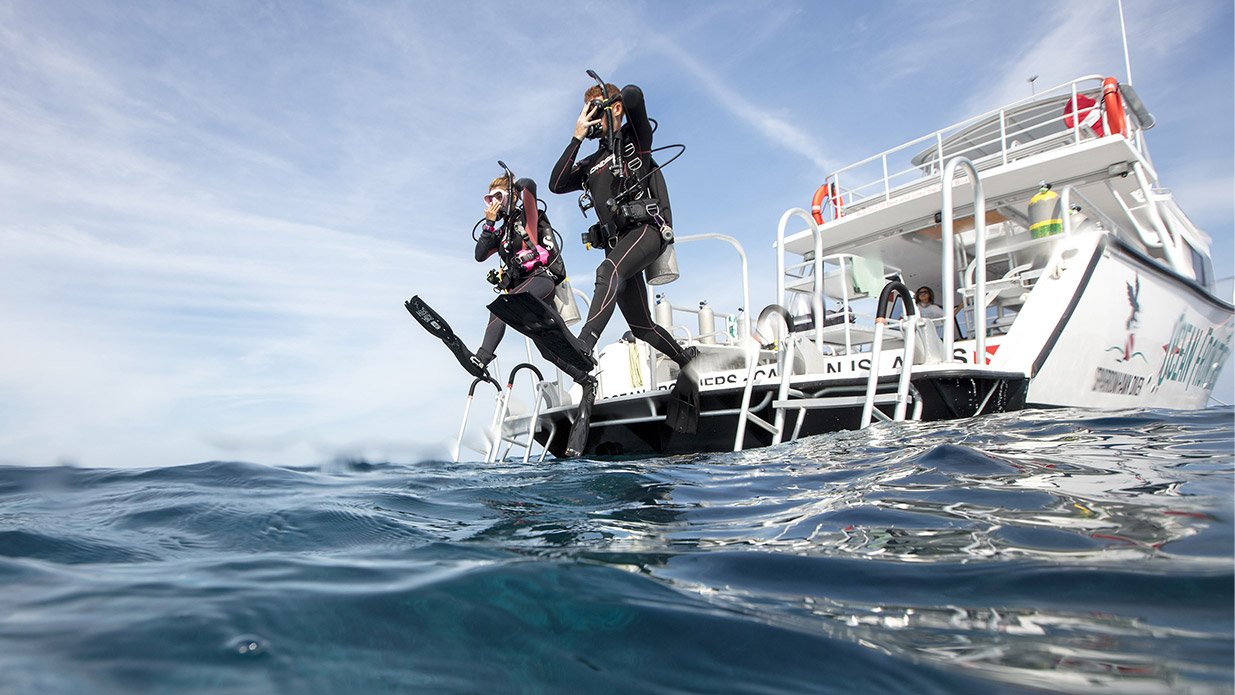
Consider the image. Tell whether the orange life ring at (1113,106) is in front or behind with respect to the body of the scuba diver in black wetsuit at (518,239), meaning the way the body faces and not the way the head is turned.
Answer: behind

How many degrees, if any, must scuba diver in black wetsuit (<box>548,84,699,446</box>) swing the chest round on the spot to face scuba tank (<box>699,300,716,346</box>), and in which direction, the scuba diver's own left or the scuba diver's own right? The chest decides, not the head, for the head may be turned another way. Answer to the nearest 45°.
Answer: approximately 135° to the scuba diver's own right

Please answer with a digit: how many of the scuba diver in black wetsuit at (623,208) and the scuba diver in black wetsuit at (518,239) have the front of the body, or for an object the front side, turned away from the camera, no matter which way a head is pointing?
0

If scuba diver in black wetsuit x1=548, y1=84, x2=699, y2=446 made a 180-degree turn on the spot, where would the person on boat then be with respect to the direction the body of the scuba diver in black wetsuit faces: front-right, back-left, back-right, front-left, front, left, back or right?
front

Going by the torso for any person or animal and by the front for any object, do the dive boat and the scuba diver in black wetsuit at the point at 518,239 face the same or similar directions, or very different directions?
very different directions

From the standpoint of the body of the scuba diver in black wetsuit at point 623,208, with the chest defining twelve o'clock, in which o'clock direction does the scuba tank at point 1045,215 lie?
The scuba tank is roughly at 7 o'clock from the scuba diver in black wetsuit.

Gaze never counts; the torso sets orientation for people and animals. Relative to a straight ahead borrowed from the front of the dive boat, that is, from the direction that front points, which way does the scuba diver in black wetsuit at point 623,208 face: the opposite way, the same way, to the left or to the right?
the opposite way

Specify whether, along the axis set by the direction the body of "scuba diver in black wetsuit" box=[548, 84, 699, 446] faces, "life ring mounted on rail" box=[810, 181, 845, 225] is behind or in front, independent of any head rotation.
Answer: behind

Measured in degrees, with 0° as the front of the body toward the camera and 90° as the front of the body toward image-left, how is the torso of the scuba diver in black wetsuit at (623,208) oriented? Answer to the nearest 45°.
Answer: approximately 45°
